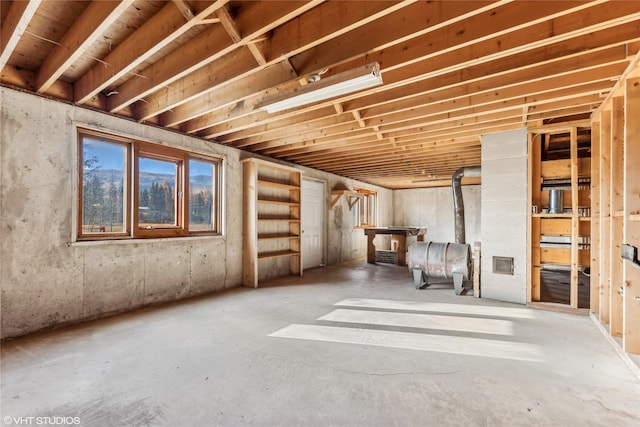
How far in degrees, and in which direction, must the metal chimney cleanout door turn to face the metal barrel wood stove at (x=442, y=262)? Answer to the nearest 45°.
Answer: approximately 90° to its right

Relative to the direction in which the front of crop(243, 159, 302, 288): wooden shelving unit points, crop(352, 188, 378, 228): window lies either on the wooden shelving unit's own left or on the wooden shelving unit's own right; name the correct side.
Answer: on the wooden shelving unit's own left

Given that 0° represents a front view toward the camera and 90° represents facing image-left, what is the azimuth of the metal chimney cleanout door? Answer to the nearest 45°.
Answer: approximately 0°

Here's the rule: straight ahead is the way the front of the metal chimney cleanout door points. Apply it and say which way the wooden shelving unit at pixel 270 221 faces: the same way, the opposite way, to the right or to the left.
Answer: to the left

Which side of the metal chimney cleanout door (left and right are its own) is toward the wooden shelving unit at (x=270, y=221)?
right

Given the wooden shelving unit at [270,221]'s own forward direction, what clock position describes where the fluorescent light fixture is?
The fluorescent light fixture is roughly at 1 o'clock from the wooden shelving unit.

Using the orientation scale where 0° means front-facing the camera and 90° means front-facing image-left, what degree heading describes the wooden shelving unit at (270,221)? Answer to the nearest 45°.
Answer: approximately 315°

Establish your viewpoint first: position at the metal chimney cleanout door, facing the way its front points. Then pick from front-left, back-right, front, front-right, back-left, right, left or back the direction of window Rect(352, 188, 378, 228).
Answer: back-right
